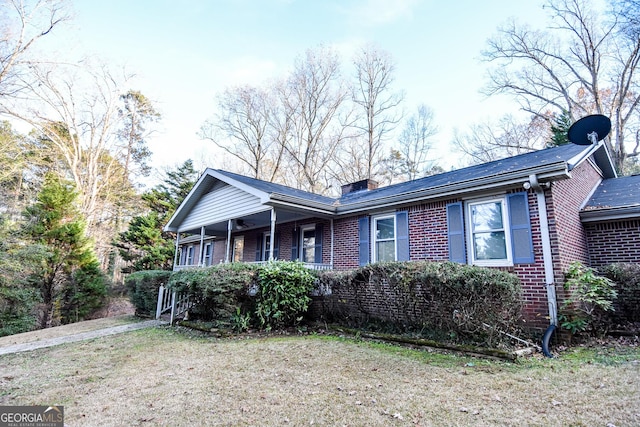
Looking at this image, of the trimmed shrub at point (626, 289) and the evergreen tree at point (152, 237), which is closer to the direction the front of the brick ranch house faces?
the evergreen tree

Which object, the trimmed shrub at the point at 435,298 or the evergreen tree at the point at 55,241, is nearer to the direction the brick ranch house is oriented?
the trimmed shrub

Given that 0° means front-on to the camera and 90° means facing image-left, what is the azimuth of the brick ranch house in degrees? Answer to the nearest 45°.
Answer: approximately 45°

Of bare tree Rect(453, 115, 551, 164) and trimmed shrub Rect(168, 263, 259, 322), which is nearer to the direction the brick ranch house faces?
the trimmed shrub

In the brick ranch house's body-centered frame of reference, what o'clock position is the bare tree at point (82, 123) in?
The bare tree is roughly at 2 o'clock from the brick ranch house.

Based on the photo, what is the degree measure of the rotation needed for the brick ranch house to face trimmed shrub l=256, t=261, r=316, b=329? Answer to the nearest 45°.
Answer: approximately 45° to its right

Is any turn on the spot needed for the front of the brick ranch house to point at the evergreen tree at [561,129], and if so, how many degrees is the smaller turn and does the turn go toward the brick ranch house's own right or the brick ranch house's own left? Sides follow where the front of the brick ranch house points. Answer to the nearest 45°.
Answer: approximately 180°

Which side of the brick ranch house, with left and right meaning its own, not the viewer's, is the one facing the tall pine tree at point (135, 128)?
right

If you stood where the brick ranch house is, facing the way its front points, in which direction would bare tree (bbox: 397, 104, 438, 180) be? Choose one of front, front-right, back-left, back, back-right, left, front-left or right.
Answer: back-right

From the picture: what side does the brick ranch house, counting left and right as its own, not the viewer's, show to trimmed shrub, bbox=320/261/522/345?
front

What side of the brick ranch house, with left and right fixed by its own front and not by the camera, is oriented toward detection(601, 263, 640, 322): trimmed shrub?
left

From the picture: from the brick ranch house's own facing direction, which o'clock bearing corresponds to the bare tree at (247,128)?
The bare tree is roughly at 3 o'clock from the brick ranch house.

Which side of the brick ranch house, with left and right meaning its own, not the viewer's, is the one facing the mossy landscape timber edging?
front

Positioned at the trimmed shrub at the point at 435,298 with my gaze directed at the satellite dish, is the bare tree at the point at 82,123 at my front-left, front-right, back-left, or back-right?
back-left
